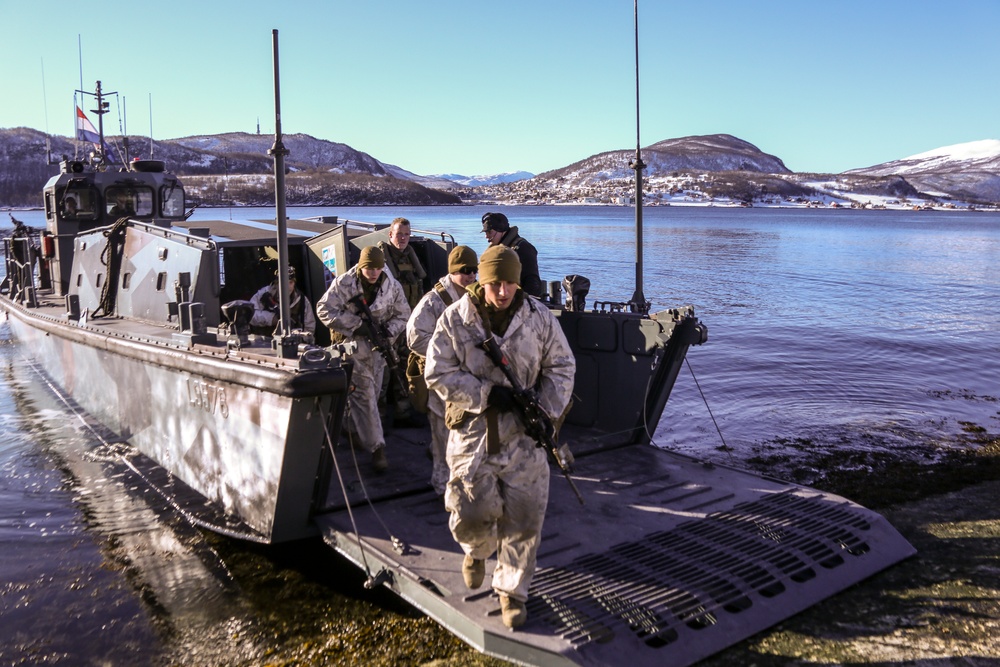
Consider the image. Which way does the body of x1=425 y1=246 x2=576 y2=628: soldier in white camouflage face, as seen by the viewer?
toward the camera

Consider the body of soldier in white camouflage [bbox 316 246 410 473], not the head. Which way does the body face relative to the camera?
toward the camera

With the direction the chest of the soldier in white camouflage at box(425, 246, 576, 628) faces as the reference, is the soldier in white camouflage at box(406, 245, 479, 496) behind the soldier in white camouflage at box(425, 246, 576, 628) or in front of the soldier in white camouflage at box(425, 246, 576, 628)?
behind

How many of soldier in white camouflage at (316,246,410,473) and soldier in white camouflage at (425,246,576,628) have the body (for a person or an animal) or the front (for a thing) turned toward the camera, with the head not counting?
2

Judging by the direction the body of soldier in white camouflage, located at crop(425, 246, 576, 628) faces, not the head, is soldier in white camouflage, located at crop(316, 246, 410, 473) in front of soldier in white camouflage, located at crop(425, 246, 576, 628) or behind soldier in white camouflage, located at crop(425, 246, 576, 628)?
behind

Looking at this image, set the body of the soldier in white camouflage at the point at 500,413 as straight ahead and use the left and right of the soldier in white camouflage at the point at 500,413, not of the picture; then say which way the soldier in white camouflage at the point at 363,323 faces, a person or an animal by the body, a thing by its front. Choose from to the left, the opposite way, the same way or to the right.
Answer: the same way
